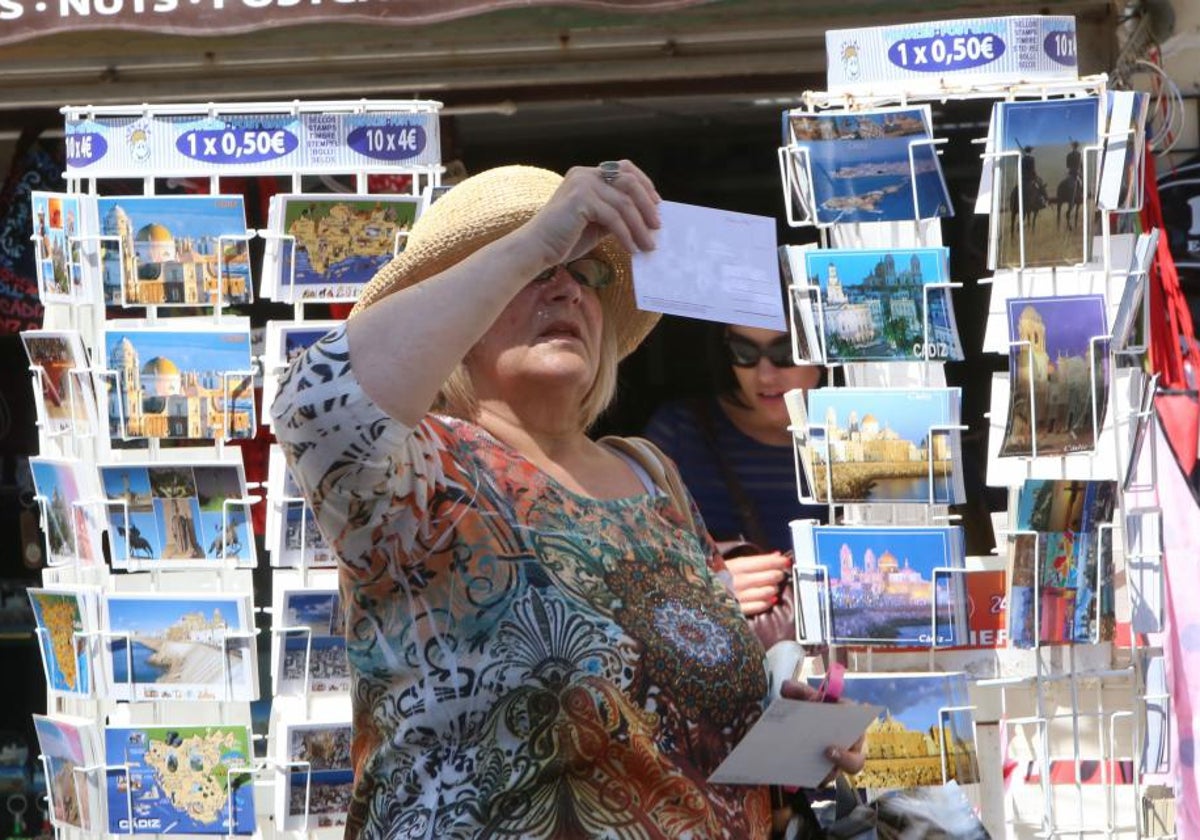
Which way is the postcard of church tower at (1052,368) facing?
toward the camera

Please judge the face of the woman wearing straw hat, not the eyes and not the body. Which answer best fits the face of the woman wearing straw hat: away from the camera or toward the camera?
toward the camera

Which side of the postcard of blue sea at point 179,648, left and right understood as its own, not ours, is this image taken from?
front

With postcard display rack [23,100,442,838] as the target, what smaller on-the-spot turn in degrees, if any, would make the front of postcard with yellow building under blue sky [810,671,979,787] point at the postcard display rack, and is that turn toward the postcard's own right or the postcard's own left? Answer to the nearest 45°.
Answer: approximately 90° to the postcard's own right

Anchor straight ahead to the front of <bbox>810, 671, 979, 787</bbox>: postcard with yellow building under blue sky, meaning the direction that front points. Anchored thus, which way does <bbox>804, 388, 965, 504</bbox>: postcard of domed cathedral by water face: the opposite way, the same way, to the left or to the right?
the same way

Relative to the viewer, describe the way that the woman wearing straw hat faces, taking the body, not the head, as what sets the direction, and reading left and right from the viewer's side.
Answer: facing the viewer and to the right of the viewer

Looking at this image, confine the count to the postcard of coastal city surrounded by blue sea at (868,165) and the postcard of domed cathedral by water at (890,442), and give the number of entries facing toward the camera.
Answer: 2

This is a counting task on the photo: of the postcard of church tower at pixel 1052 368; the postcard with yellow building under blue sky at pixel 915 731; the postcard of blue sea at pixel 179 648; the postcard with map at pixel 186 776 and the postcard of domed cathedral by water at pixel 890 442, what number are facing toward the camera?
5

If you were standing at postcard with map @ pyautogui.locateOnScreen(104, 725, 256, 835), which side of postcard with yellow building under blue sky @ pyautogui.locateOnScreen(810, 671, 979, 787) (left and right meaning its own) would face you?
right

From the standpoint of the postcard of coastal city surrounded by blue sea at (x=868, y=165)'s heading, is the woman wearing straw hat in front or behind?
in front

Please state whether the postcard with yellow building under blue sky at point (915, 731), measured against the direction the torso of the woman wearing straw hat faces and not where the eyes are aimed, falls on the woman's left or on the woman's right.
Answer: on the woman's left

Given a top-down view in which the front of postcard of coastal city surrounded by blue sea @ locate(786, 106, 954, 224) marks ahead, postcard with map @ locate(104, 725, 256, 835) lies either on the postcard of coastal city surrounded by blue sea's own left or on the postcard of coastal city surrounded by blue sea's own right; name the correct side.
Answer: on the postcard of coastal city surrounded by blue sea's own right

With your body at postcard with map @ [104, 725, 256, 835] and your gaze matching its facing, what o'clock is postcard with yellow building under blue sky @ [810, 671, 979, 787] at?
The postcard with yellow building under blue sky is roughly at 10 o'clock from the postcard with map.

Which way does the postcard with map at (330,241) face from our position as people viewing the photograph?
facing the viewer

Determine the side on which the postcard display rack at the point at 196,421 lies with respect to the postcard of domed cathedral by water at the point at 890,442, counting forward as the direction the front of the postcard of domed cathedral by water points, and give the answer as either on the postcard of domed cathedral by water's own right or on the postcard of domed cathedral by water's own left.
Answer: on the postcard of domed cathedral by water's own right
